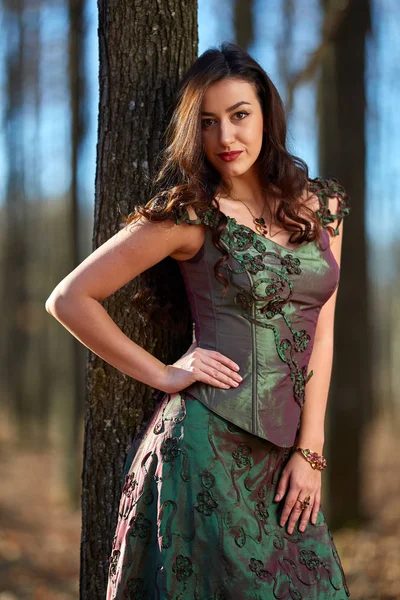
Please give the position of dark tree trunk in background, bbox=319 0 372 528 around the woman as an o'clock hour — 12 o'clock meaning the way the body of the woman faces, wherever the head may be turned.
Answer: The dark tree trunk in background is roughly at 8 o'clock from the woman.

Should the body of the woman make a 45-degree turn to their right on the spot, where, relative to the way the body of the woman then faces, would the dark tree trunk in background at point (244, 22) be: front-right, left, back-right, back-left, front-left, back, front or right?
back

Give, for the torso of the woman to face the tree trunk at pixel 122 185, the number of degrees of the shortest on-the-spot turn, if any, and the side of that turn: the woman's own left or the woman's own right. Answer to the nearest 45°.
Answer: approximately 180°

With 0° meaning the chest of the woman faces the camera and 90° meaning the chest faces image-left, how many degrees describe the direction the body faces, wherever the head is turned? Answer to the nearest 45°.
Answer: approximately 315°
